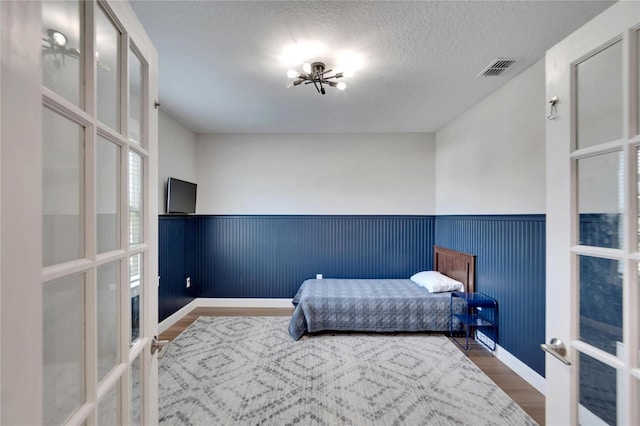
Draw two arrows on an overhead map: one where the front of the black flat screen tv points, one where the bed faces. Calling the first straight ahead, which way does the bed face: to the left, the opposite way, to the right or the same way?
the opposite way

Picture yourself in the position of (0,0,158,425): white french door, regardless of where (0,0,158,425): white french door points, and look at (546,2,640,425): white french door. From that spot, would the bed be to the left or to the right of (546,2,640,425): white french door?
left

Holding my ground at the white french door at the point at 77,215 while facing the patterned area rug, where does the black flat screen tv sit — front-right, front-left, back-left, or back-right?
front-left

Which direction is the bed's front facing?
to the viewer's left

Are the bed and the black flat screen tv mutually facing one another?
yes

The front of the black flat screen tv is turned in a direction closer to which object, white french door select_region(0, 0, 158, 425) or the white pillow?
the white pillow

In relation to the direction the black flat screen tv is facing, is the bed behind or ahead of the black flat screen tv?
ahead

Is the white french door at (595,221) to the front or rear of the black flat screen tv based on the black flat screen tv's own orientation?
to the front

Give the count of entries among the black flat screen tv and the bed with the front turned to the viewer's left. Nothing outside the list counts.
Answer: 1

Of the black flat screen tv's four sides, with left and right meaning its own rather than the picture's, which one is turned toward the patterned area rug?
front

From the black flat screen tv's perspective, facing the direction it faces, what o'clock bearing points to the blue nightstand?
The blue nightstand is roughly at 12 o'clock from the black flat screen tv.

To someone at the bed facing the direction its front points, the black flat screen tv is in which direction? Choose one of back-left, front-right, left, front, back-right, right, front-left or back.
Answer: front

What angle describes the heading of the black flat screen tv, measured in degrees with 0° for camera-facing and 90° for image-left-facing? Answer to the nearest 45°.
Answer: approximately 315°

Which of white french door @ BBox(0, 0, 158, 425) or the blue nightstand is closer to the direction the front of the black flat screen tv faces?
the blue nightstand

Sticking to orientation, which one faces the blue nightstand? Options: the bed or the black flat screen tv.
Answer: the black flat screen tv

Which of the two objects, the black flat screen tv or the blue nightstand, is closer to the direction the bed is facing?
the black flat screen tv
